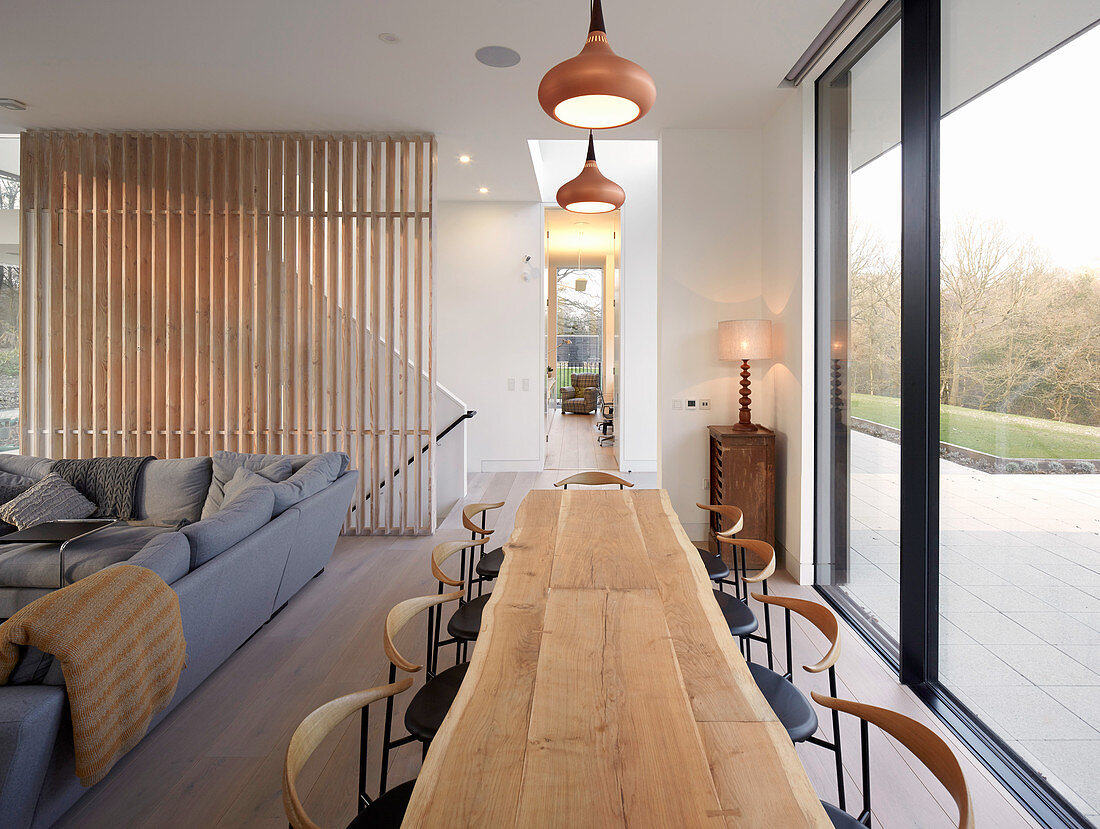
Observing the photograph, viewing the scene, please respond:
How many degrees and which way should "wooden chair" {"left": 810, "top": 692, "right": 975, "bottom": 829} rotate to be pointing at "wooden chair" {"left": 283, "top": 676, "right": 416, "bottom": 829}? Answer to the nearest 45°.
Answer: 0° — it already faces it

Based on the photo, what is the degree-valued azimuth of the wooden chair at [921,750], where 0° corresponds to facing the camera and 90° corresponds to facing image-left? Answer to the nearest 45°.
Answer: approximately 90°

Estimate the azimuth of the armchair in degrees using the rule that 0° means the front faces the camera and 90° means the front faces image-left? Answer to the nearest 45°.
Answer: approximately 45°

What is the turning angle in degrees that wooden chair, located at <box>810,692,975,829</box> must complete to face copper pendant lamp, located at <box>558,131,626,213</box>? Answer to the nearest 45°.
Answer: approximately 45° to its right

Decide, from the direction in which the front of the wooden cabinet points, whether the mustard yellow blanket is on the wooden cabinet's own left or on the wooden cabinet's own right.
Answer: on the wooden cabinet's own left

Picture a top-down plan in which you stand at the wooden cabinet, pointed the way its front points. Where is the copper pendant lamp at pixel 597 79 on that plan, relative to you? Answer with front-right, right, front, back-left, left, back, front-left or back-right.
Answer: left

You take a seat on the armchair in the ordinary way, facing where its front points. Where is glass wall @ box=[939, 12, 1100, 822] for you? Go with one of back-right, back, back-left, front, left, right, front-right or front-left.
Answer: front-left

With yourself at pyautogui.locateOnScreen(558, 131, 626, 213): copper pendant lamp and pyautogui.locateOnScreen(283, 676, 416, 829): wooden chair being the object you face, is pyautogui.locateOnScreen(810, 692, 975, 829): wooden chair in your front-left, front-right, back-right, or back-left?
front-left

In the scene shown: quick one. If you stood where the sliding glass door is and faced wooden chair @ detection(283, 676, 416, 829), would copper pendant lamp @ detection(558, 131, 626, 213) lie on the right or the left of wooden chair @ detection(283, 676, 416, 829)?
right

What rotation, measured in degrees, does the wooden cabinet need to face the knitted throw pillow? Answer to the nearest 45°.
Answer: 0° — it already faces it

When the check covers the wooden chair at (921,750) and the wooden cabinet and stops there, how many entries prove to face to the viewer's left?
2

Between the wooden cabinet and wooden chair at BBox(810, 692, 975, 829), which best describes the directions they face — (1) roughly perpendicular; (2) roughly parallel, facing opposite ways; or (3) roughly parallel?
roughly parallel
